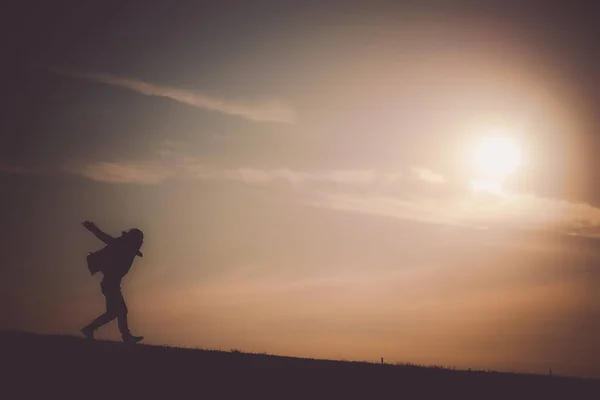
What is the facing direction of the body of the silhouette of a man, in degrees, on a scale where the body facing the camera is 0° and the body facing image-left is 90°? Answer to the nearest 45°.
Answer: approximately 270°
